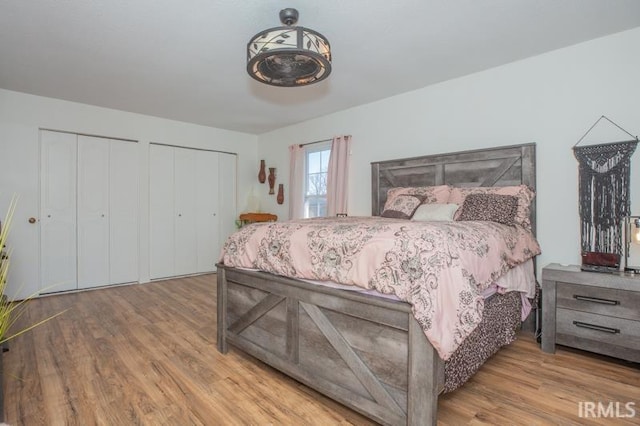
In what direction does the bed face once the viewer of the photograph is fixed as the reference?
facing the viewer and to the left of the viewer

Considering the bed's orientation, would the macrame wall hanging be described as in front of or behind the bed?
behind

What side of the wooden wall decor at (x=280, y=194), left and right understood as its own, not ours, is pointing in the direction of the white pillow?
left

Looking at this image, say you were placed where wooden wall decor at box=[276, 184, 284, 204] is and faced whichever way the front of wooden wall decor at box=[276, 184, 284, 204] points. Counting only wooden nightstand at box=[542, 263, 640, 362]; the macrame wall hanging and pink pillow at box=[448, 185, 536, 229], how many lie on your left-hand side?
3

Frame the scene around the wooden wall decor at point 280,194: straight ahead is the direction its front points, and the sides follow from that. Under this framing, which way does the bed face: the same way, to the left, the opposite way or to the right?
the same way

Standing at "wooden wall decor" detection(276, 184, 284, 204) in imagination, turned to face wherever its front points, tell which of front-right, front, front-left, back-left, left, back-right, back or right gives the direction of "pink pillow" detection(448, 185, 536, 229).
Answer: left

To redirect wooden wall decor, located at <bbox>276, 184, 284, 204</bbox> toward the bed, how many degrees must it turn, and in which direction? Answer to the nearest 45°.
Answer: approximately 45° to its left

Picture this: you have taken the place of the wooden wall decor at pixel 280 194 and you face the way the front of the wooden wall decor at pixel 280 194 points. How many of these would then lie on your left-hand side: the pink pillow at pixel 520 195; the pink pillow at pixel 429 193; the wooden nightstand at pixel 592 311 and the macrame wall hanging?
4

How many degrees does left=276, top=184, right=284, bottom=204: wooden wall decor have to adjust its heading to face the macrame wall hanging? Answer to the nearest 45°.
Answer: approximately 90° to its left

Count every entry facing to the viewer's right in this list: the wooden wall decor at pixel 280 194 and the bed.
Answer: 0

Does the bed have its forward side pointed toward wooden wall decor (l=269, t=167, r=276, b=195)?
no
